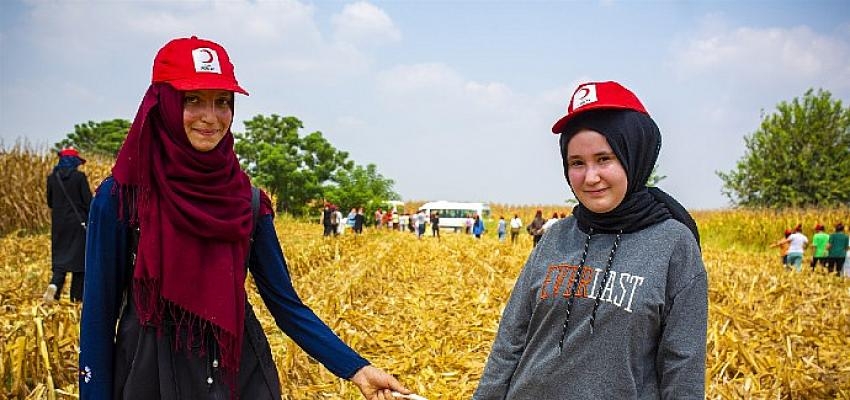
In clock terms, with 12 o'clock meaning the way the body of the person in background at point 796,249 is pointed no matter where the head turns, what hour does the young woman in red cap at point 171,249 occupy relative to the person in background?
The young woman in red cap is roughly at 6 o'clock from the person in background.

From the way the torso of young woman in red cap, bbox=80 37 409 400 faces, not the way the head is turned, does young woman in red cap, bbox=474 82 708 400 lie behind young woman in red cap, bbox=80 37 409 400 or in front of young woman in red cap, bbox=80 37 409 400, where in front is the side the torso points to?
in front

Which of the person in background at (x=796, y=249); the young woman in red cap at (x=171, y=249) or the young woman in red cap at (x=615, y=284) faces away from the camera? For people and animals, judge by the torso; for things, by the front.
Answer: the person in background

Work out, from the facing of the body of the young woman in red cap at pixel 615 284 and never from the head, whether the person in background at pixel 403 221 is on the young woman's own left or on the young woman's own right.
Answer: on the young woman's own right

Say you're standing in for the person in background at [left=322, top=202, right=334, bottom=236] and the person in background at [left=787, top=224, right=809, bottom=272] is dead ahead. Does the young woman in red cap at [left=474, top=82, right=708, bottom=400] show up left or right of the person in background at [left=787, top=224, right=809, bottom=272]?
right

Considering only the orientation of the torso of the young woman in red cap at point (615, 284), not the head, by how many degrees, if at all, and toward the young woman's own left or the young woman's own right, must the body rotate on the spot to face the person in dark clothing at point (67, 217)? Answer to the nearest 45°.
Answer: approximately 90° to the young woman's own right

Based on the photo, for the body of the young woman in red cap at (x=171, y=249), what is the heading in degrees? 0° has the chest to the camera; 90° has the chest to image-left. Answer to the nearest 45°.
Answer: approximately 315°

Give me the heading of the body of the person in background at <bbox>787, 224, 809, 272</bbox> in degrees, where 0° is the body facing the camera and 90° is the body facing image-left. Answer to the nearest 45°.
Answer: approximately 180°
